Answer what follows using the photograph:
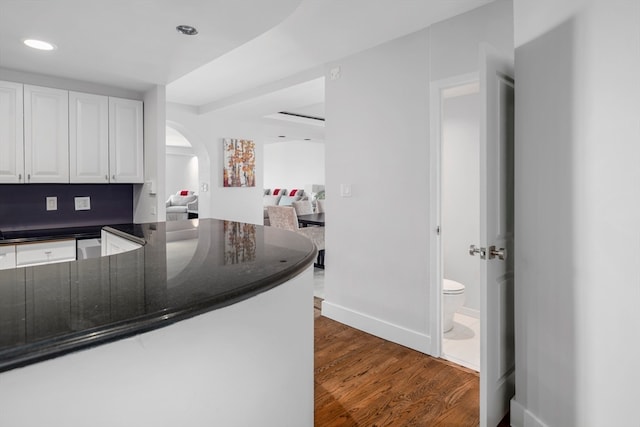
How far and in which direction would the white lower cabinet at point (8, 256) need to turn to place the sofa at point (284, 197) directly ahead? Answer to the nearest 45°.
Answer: approximately 135° to its left

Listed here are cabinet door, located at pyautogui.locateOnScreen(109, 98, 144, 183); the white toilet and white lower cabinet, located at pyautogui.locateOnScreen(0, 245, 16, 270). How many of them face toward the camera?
2

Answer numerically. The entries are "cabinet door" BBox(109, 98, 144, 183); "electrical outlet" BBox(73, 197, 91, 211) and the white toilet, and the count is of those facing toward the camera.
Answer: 2

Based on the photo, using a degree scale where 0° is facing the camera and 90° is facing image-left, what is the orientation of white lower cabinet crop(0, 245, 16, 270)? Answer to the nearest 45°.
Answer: approximately 0°

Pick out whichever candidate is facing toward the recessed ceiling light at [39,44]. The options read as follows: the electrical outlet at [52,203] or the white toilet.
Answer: the electrical outlet

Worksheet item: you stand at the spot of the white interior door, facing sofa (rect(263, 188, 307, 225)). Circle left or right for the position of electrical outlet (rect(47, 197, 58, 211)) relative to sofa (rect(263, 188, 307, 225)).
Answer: left

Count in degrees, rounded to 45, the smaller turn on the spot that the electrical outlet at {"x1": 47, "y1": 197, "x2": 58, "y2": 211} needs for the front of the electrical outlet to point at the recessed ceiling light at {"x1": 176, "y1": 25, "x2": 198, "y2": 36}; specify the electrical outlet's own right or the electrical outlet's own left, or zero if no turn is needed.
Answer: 0° — it already faces it

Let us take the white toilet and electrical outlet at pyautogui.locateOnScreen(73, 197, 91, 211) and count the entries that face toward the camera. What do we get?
1

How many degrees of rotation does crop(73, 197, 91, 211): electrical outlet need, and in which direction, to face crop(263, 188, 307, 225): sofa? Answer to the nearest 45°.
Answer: approximately 135° to its left

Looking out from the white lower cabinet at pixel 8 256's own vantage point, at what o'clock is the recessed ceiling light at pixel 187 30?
The recessed ceiling light is roughly at 11 o'clock from the white lower cabinet.

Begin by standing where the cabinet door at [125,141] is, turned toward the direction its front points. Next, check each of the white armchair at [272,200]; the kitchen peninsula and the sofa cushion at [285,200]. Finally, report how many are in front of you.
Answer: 1
